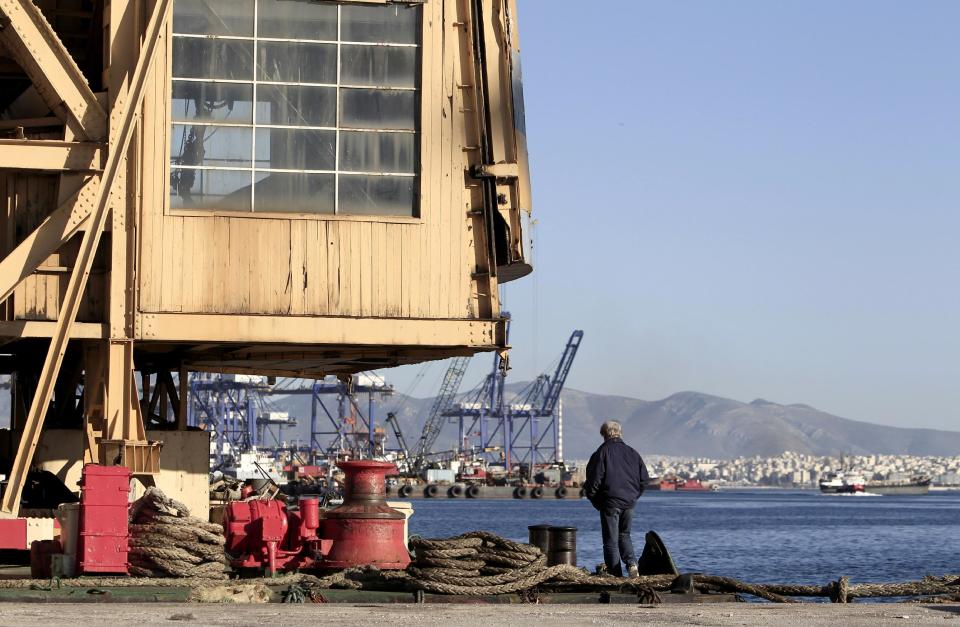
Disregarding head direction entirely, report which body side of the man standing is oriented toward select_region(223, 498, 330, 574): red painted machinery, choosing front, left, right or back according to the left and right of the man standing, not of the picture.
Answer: left

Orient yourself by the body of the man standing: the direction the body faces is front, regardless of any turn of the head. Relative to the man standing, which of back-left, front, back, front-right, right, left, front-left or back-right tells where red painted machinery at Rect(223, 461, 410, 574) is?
left

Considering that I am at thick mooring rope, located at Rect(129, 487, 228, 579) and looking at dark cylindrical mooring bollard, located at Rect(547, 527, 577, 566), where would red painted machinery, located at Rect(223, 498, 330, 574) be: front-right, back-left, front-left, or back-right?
front-left

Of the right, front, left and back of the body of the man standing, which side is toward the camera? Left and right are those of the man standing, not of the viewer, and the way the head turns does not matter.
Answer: back

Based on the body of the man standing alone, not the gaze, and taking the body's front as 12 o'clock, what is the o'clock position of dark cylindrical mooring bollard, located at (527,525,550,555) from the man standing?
The dark cylindrical mooring bollard is roughly at 9 o'clock from the man standing.

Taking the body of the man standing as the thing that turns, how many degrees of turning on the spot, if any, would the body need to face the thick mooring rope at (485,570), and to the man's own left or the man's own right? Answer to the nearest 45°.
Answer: approximately 135° to the man's own left

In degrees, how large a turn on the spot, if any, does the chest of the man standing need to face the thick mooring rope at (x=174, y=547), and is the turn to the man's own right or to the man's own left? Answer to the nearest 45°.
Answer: approximately 135° to the man's own left
